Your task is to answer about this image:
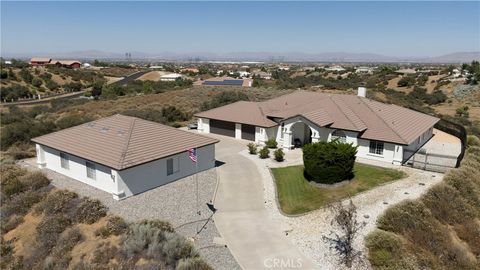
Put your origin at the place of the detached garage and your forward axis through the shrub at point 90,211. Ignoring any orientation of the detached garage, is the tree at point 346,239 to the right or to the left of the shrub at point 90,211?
left

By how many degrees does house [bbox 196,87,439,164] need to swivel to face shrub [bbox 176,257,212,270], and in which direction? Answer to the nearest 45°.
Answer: approximately 45° to its left

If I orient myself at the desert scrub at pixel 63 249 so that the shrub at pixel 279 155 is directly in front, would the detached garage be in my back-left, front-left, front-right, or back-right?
front-left

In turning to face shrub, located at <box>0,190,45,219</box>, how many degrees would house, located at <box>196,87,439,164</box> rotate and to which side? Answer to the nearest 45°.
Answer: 0° — it already faces it

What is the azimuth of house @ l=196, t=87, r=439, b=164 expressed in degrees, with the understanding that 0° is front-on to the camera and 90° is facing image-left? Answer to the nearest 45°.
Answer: approximately 45°

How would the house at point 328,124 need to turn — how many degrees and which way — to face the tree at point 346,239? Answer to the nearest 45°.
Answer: approximately 45° to its left

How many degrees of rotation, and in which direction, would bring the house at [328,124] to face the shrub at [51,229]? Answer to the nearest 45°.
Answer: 0° — it already faces it

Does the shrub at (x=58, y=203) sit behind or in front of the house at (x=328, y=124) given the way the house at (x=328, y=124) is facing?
in front

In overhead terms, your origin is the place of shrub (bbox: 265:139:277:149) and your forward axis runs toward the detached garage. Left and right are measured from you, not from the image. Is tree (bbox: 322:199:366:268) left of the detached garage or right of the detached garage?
left

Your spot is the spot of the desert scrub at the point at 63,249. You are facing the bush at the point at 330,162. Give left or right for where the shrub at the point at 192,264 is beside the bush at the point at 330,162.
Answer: right

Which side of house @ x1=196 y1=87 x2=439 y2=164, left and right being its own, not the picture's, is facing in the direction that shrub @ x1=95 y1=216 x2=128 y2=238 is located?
front

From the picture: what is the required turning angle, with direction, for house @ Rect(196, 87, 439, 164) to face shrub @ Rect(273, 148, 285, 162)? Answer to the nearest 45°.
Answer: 0° — it already faces it
